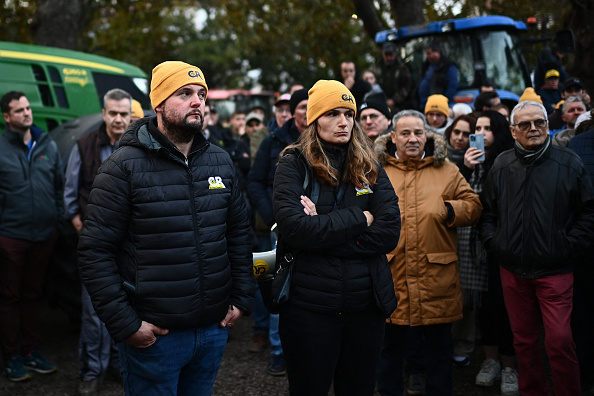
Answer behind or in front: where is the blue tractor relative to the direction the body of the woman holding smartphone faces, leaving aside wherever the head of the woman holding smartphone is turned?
behind

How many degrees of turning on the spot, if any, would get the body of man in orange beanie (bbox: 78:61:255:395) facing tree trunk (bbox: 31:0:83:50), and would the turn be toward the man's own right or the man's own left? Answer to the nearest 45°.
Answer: approximately 135° to the man's own left

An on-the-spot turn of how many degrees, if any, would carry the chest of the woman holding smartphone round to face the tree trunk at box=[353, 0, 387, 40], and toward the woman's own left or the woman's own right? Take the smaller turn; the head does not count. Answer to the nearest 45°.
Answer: approximately 135° to the woman's own right

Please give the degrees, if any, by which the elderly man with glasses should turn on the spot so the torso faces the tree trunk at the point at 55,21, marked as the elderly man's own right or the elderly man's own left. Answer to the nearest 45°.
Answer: approximately 135° to the elderly man's own right

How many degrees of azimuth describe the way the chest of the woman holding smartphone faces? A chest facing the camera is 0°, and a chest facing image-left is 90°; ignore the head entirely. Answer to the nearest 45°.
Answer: approximately 45°

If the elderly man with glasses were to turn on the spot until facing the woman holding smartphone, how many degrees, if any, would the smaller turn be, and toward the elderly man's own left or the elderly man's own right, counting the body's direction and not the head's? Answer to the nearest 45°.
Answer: approximately 135° to the elderly man's own right

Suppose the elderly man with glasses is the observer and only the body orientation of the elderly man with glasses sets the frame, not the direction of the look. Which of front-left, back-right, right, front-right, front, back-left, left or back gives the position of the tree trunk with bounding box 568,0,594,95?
back

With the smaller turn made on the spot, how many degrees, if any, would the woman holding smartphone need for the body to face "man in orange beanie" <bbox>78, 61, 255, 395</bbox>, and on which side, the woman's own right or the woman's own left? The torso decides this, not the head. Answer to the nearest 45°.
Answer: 0° — they already face them

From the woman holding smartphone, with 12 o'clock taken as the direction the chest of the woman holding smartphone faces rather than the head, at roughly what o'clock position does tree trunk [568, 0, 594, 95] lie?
The tree trunk is roughly at 5 o'clock from the woman holding smartphone.

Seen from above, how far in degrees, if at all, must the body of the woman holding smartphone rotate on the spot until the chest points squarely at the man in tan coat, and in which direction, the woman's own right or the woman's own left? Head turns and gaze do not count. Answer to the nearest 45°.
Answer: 0° — they already face them
